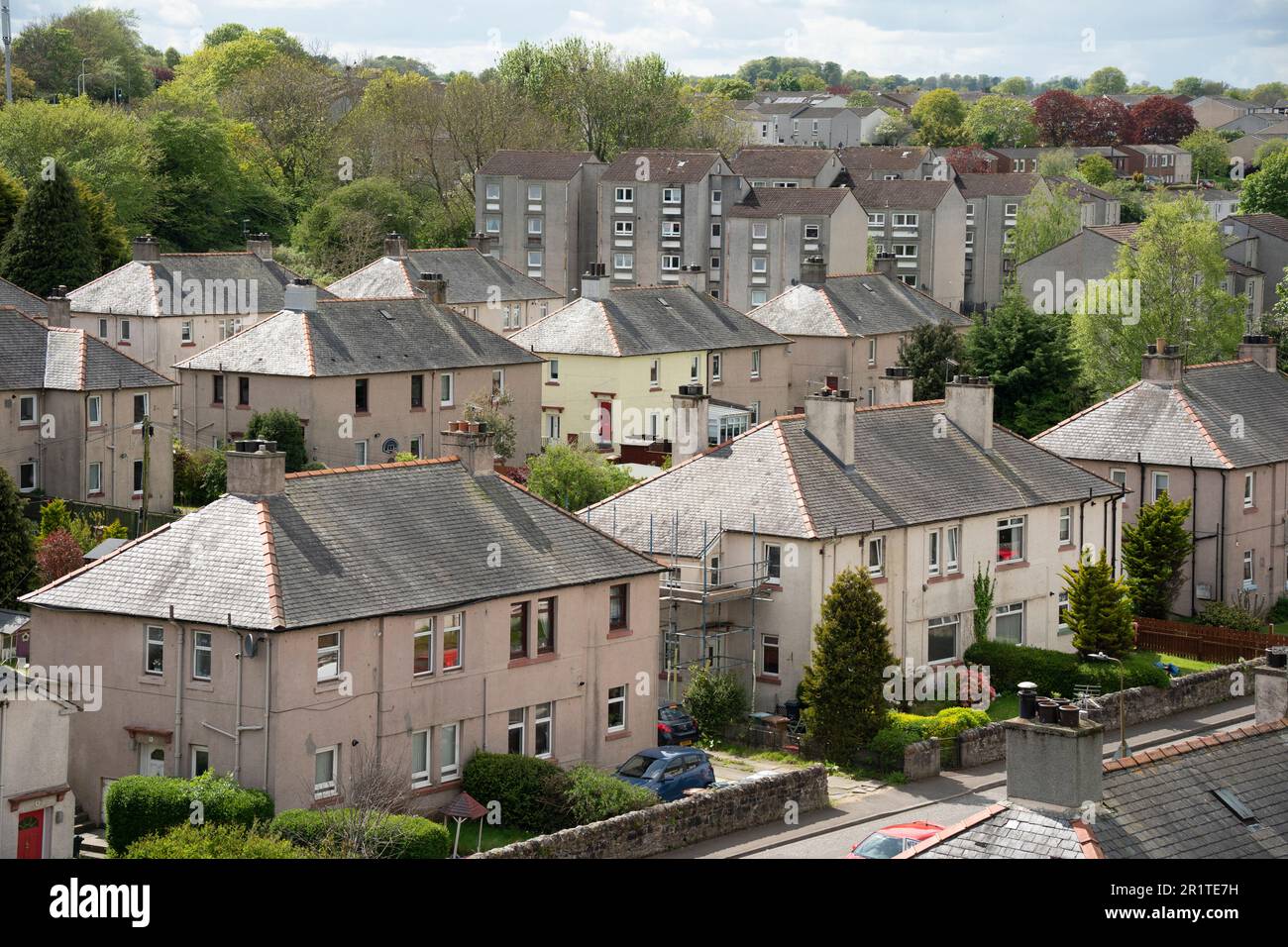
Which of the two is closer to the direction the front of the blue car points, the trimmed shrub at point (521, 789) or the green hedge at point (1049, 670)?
the trimmed shrub

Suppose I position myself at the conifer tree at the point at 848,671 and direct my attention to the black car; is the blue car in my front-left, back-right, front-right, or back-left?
front-left

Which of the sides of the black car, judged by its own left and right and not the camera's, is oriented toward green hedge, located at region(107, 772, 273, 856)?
left

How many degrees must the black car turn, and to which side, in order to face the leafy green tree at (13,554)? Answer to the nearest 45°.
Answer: approximately 45° to its left

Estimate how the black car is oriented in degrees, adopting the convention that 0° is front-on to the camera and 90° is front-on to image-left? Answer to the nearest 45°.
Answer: approximately 135°

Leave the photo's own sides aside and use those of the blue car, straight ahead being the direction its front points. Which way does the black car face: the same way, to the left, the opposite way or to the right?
to the right

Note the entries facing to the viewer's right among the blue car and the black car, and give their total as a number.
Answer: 0

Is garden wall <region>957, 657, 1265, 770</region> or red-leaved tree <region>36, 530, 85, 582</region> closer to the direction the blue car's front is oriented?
the red-leaved tree

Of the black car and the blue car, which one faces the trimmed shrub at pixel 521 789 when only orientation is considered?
the blue car

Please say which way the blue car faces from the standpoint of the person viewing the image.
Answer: facing the viewer and to the left of the viewer

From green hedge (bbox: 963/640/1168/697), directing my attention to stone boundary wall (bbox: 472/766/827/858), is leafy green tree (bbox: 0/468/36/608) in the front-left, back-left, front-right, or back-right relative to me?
front-right

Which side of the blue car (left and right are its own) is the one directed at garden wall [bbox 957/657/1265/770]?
back

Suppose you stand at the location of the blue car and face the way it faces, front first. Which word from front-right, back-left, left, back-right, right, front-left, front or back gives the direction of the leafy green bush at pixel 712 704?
back-right

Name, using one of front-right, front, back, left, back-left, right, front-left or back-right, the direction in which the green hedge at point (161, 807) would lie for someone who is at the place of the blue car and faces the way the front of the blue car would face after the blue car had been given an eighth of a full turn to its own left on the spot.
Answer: front-right
